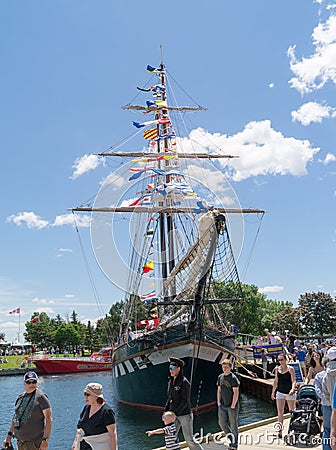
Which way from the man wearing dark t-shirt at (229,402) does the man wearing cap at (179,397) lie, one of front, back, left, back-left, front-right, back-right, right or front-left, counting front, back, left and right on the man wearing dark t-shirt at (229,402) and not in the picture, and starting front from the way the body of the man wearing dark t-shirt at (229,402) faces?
front-right

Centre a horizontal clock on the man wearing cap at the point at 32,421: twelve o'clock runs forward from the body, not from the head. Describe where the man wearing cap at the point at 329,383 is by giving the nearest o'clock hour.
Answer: the man wearing cap at the point at 329,383 is roughly at 8 o'clock from the man wearing cap at the point at 32,421.

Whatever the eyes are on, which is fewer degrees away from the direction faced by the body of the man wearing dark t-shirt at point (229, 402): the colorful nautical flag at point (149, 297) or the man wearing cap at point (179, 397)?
the man wearing cap

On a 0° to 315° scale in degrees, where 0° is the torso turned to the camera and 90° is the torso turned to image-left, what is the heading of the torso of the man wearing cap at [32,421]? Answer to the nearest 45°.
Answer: approximately 45°

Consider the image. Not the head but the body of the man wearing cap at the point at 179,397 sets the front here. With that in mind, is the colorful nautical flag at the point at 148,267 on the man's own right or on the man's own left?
on the man's own right

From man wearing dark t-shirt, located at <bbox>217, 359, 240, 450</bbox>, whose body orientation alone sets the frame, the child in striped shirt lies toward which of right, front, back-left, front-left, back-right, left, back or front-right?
front-right

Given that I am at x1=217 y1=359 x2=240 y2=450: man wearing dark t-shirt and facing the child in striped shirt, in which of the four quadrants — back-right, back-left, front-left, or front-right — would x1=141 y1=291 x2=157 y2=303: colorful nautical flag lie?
back-right

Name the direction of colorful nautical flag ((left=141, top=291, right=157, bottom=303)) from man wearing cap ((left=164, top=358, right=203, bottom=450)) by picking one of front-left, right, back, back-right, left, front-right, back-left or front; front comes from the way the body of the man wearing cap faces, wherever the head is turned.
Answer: back-right

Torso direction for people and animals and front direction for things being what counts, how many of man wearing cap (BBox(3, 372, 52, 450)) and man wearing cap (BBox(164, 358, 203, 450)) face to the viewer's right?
0

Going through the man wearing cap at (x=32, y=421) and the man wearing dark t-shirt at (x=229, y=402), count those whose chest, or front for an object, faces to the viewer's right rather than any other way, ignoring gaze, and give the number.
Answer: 0

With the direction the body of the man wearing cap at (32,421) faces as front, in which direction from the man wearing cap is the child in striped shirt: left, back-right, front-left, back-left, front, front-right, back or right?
back-left

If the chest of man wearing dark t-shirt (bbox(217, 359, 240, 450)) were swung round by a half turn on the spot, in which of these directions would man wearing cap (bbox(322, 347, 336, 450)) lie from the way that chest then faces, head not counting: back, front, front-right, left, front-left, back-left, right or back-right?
back-right
